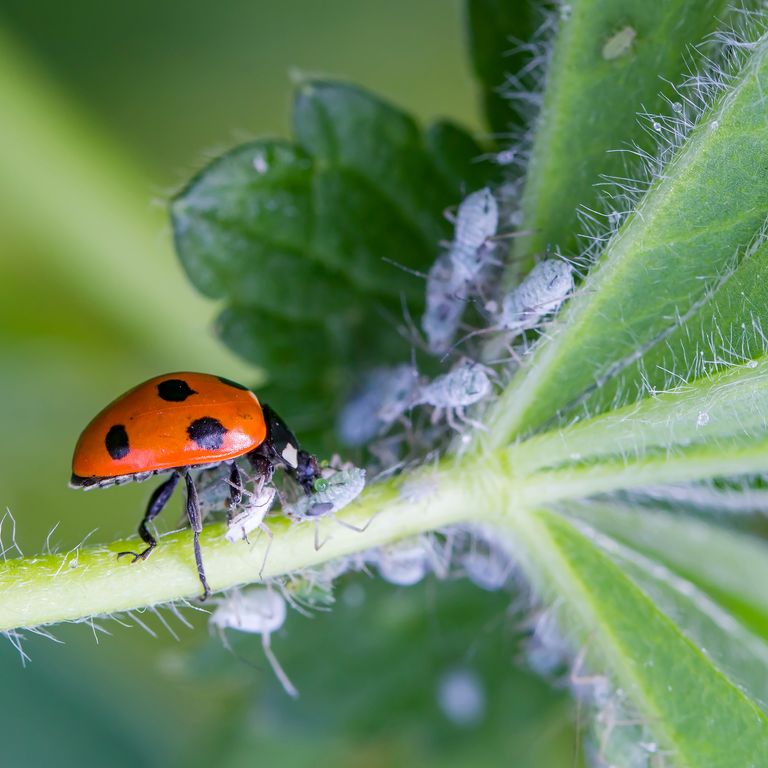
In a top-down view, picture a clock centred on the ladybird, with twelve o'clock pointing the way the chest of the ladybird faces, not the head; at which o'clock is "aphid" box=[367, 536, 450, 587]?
The aphid is roughly at 1 o'clock from the ladybird.

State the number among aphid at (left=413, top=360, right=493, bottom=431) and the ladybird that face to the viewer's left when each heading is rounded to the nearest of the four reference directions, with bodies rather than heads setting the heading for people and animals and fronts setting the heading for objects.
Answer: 1

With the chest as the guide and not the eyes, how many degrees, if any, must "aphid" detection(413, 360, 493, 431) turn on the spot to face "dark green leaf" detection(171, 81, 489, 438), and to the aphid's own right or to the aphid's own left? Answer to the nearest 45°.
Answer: approximately 90° to the aphid's own right

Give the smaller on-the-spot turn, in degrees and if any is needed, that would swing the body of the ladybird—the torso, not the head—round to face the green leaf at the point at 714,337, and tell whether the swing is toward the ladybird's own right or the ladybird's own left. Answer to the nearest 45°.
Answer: approximately 45° to the ladybird's own right

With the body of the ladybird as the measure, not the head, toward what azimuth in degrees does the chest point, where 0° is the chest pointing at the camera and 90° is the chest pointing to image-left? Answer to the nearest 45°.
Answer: approximately 270°

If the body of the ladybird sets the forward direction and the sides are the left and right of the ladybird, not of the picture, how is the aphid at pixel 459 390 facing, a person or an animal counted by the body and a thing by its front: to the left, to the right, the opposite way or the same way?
the opposite way

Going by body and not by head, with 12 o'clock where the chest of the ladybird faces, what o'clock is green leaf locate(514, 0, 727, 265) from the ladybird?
The green leaf is roughly at 12 o'clock from the ladybird.

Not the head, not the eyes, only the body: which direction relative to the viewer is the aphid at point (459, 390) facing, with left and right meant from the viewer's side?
facing to the left of the viewer
